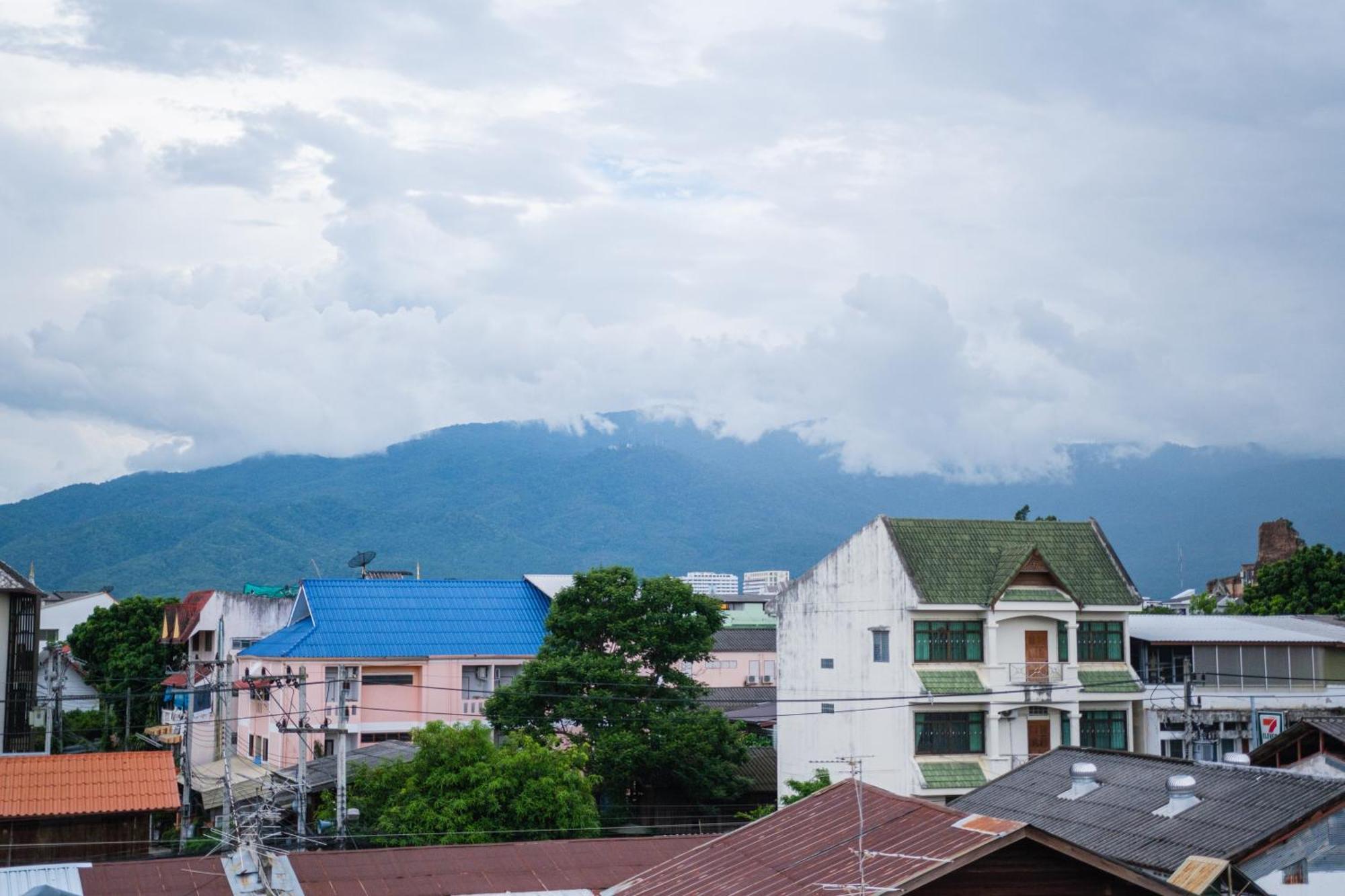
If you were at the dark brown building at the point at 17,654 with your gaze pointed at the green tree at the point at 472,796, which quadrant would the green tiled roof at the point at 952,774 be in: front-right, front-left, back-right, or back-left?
front-left

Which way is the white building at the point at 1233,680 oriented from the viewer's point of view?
toward the camera

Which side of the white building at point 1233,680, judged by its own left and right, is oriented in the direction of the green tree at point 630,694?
right

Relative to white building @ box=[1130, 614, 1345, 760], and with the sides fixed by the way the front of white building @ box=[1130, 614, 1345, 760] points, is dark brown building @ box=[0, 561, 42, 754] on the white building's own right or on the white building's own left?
on the white building's own right

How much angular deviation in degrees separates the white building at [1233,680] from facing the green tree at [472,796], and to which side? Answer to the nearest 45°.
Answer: approximately 45° to its right

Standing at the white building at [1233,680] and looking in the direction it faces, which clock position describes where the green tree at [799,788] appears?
The green tree is roughly at 2 o'clock from the white building.

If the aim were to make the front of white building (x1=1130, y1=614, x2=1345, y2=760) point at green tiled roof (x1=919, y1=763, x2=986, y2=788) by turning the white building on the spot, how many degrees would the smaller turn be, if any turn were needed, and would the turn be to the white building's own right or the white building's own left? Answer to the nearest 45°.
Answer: approximately 45° to the white building's own right
